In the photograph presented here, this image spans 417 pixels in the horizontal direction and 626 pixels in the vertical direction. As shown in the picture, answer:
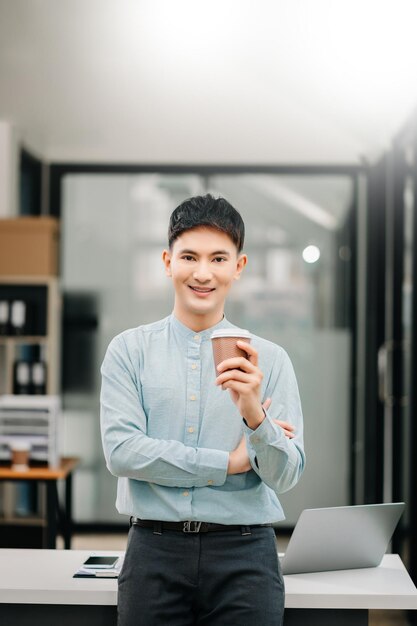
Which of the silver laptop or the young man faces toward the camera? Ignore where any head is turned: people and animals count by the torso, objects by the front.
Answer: the young man

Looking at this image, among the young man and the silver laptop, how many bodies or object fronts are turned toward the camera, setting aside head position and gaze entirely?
1

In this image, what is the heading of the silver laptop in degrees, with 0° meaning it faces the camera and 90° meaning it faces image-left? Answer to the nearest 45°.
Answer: approximately 135°

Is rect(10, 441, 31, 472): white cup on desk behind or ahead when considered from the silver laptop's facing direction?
ahead

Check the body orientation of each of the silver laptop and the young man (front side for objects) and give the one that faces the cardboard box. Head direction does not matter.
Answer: the silver laptop

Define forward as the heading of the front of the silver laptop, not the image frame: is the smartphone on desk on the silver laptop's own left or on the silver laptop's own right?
on the silver laptop's own left

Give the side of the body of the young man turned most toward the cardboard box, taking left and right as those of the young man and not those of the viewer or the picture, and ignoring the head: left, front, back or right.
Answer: back

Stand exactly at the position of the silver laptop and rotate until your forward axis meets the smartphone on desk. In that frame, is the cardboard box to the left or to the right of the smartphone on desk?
right

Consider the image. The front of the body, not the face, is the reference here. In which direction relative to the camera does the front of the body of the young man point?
toward the camera
